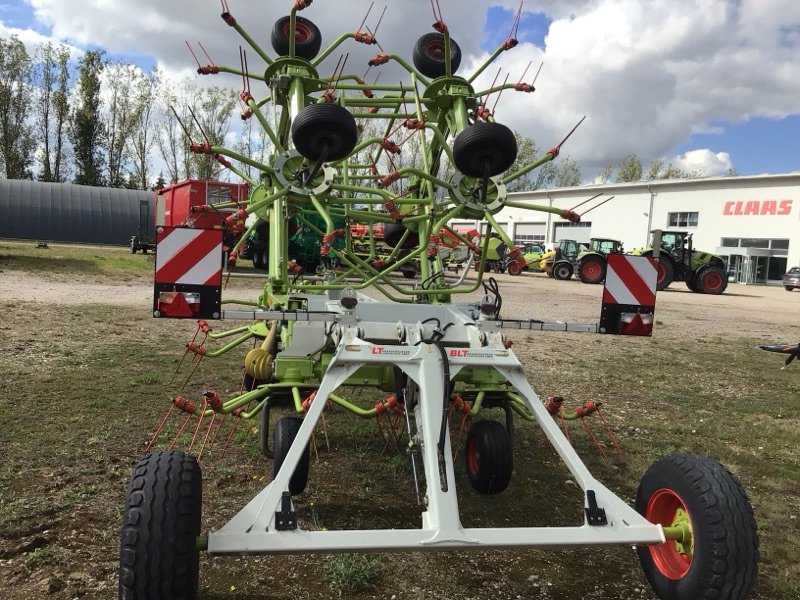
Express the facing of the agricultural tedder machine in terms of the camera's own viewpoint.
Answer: facing away from the viewer

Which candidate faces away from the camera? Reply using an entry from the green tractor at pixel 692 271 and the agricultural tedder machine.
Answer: the agricultural tedder machine

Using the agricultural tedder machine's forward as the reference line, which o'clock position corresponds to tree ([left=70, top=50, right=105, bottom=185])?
The tree is roughly at 11 o'clock from the agricultural tedder machine.

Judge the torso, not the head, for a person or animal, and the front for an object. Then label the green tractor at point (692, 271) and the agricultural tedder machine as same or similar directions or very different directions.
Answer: very different directions

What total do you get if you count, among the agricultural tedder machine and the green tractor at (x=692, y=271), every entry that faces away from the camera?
1

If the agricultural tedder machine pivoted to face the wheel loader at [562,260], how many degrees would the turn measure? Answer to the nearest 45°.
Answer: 0° — it already faces it
